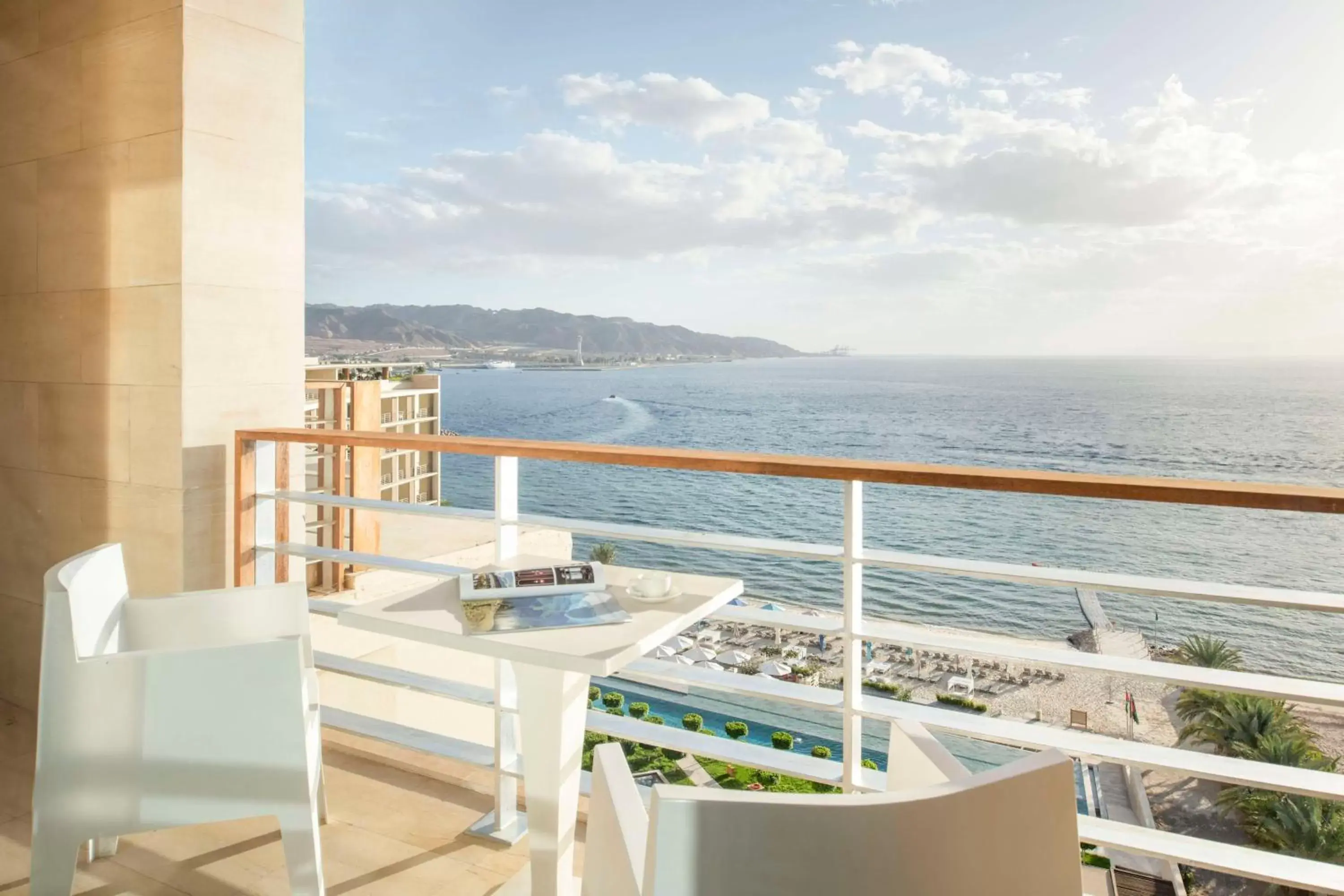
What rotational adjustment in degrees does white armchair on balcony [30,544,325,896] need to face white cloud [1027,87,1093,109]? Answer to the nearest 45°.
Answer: approximately 45° to its left

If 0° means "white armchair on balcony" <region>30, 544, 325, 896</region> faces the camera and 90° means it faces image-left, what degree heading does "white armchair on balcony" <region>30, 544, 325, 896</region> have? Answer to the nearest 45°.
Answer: approximately 270°

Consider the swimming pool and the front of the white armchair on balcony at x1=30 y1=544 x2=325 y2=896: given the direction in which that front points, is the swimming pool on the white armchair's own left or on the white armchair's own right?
on the white armchair's own left

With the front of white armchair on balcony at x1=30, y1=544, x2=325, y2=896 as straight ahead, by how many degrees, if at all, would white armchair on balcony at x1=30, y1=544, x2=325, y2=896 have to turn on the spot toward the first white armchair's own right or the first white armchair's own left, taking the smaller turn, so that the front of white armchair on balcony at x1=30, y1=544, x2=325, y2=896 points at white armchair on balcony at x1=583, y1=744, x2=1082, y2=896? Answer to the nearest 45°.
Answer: approximately 45° to the first white armchair's own right

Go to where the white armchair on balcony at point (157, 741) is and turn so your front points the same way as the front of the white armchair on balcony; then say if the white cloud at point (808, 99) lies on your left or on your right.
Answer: on your left
